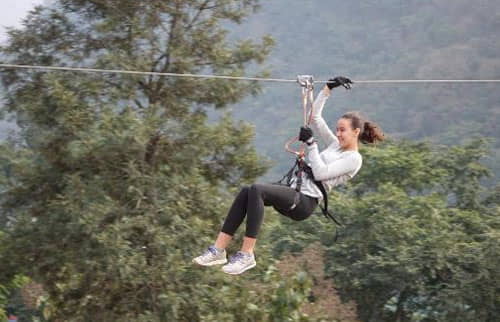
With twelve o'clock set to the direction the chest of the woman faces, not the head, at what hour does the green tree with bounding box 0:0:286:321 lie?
The green tree is roughly at 2 o'clock from the woman.

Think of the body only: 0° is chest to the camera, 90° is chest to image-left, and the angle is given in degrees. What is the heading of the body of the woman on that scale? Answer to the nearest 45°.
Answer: approximately 90°

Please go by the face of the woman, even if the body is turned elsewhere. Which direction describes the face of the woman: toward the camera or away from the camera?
toward the camera
